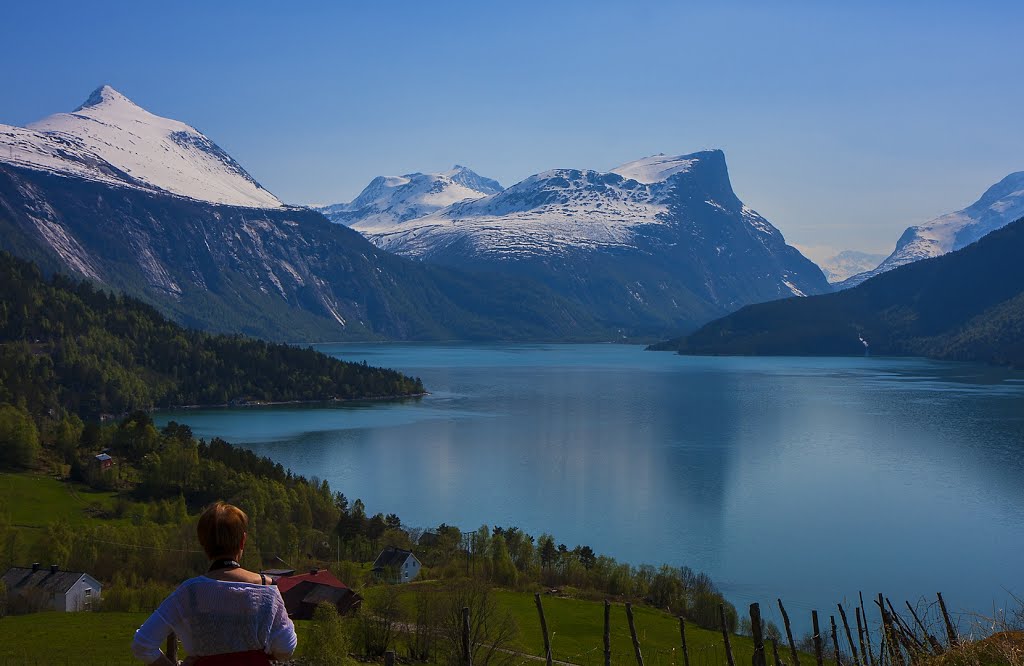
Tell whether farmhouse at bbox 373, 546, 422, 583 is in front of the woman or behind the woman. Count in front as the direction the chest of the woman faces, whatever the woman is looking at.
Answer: in front

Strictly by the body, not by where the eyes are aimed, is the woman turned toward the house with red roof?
yes

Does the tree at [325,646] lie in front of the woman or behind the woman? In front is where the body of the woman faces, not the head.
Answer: in front

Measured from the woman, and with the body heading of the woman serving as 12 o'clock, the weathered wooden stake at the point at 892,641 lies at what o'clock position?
The weathered wooden stake is roughly at 2 o'clock from the woman.

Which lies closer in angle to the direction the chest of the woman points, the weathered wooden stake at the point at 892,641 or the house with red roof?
the house with red roof

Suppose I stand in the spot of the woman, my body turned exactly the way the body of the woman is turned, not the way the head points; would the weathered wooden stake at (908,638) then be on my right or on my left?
on my right

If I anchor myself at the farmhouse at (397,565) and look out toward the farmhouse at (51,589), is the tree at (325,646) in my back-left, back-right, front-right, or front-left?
front-left

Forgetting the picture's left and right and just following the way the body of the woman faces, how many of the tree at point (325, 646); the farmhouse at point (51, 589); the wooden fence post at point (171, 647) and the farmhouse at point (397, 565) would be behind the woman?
0

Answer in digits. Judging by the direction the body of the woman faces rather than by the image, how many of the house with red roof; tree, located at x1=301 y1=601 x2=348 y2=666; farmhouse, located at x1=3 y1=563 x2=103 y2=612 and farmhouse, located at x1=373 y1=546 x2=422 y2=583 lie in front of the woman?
4

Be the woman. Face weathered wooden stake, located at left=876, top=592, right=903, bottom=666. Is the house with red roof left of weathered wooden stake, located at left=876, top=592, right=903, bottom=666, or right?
left

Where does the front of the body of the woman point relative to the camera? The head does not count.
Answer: away from the camera

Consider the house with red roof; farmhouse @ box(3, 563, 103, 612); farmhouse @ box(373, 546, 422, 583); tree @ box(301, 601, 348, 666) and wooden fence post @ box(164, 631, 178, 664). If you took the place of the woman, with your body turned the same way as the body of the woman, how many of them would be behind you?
0

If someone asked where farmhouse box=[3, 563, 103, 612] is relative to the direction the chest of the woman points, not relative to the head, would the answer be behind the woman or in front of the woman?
in front
